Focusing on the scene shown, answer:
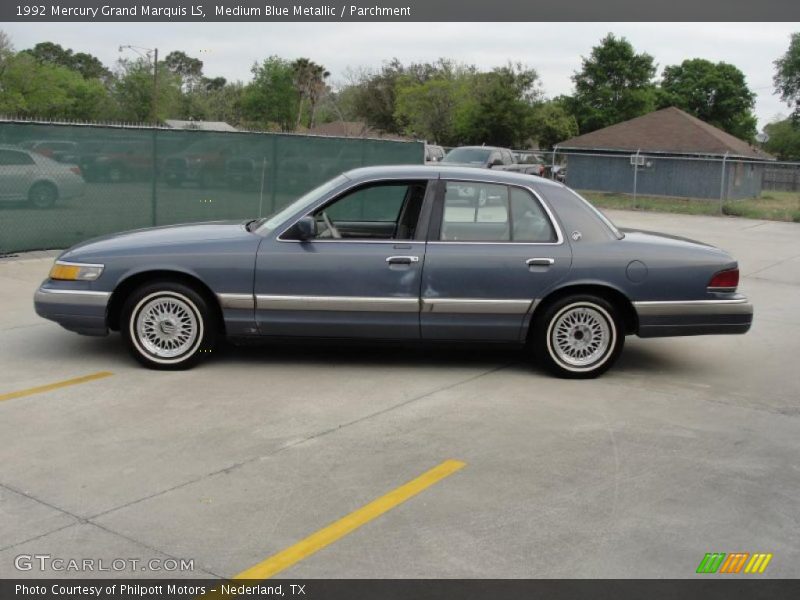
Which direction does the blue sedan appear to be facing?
to the viewer's left

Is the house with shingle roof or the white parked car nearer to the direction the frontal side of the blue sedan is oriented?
the white parked car

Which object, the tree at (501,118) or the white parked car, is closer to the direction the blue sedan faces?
the white parked car

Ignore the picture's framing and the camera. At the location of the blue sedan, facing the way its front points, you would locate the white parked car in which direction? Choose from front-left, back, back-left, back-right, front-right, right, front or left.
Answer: front-right

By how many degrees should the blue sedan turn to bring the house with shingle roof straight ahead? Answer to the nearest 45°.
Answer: approximately 90° to its right

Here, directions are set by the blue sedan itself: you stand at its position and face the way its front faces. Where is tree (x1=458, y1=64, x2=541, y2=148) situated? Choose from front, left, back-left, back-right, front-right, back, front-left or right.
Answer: right

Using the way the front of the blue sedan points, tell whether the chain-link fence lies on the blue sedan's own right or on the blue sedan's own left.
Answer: on the blue sedan's own right

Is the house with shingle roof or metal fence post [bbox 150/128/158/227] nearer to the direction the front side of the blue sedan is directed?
the metal fence post
